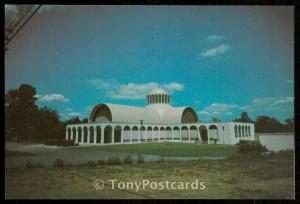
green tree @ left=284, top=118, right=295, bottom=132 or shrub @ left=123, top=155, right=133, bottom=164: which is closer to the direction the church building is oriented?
the shrub

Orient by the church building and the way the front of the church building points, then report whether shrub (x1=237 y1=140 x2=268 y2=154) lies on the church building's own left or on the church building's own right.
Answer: on the church building's own left

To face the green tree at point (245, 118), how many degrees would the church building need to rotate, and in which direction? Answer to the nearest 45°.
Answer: approximately 90° to its left

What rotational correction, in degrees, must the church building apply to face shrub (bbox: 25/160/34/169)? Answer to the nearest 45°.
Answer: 0° — it already faces it

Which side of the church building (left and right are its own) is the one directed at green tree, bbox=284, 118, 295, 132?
left

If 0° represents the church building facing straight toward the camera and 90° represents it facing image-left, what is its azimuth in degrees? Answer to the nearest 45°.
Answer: approximately 45°

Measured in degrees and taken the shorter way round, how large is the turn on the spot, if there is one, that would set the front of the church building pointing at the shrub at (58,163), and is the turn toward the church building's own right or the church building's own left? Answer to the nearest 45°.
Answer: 0° — it already faces it
